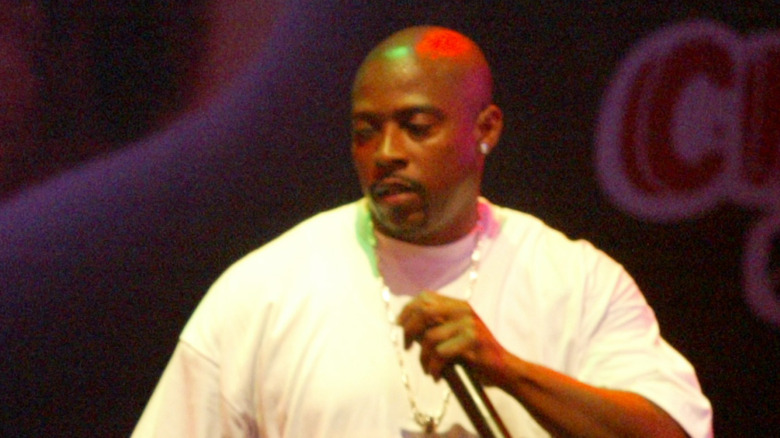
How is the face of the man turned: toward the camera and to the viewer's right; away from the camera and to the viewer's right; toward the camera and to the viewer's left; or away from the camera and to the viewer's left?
toward the camera and to the viewer's left

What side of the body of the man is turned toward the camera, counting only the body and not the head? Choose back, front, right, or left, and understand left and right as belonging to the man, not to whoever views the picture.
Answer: front
